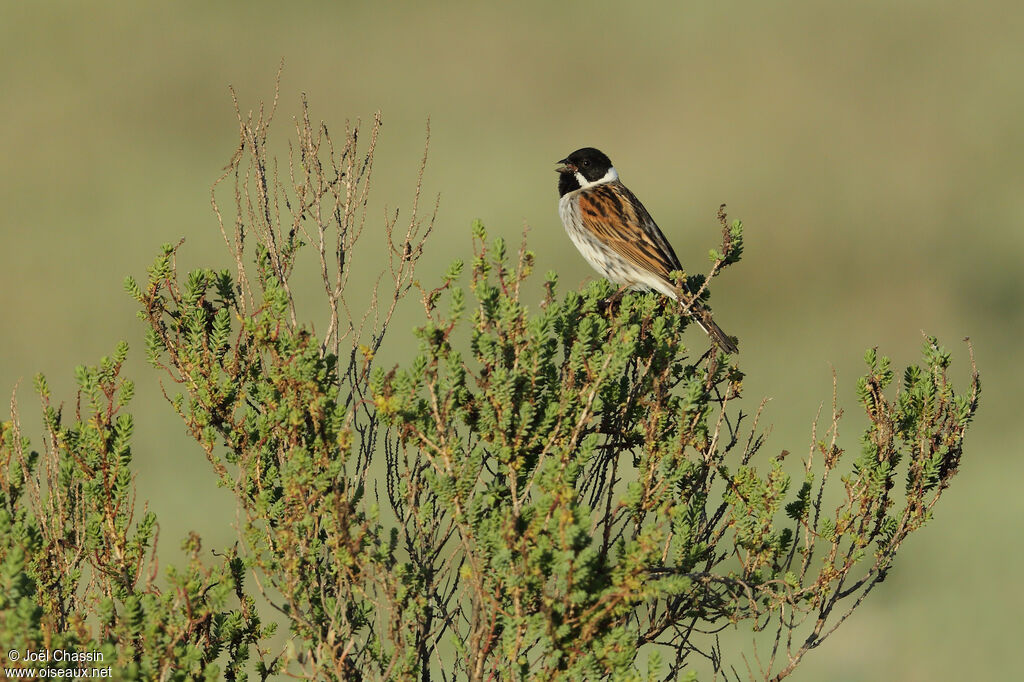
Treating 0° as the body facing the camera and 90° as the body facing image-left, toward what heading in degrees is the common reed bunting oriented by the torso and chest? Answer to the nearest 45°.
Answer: approximately 90°
